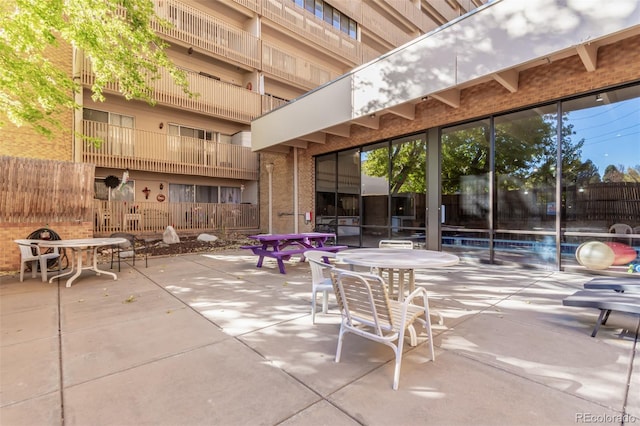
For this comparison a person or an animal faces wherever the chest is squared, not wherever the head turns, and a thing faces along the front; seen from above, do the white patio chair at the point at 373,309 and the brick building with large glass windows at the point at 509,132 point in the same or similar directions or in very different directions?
very different directions

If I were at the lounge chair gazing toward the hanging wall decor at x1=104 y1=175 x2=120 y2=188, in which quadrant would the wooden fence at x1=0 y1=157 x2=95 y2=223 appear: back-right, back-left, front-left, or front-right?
front-left

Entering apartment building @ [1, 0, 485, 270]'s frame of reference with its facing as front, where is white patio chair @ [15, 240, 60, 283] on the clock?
The white patio chair is roughly at 2 o'clock from the apartment building.

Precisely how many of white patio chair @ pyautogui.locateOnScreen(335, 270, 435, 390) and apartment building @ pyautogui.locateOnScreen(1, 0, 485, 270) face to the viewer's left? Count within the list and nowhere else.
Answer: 0

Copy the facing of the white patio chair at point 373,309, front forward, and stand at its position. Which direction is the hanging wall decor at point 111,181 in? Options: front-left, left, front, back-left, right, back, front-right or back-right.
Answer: left

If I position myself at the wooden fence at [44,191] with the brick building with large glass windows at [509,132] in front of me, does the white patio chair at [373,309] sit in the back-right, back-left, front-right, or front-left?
front-right

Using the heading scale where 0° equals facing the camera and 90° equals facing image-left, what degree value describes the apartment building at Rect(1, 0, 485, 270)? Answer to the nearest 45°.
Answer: approximately 315°

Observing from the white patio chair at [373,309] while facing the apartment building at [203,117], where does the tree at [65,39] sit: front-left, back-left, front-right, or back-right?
front-left

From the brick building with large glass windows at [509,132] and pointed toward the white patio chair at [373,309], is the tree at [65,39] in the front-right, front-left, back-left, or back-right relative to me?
front-right
